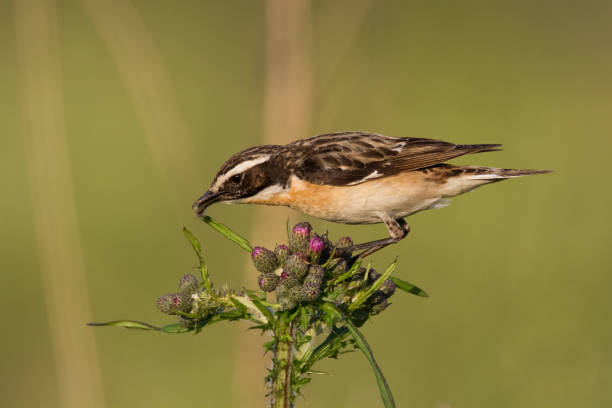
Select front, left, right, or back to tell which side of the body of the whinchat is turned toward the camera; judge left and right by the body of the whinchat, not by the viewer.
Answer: left

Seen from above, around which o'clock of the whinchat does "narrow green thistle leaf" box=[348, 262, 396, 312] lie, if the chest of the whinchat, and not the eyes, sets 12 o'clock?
The narrow green thistle leaf is roughly at 9 o'clock from the whinchat.

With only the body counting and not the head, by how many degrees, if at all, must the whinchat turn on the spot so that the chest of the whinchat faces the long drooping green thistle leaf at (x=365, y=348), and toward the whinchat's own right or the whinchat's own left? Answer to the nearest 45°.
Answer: approximately 90° to the whinchat's own left
